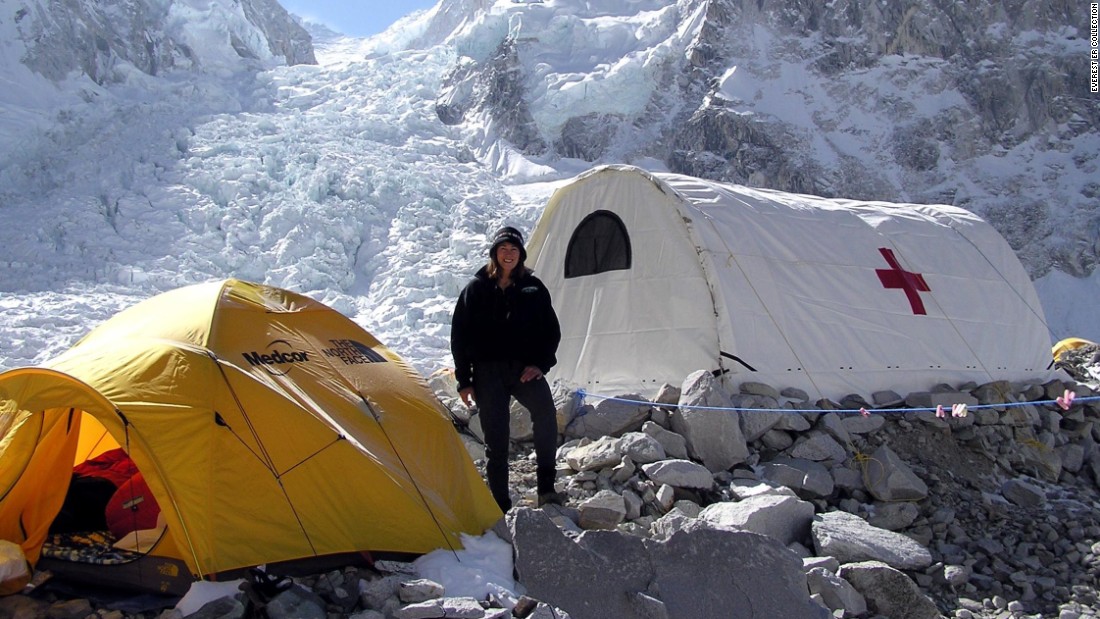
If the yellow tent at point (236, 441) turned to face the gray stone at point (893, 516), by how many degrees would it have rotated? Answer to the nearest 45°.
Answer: approximately 135° to its left

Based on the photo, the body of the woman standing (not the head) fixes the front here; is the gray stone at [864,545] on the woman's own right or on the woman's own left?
on the woman's own left

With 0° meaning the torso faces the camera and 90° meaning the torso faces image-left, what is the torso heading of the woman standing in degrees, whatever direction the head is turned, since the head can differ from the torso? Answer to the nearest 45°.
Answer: approximately 0°

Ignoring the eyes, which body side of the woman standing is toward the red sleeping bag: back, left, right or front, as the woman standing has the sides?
right
